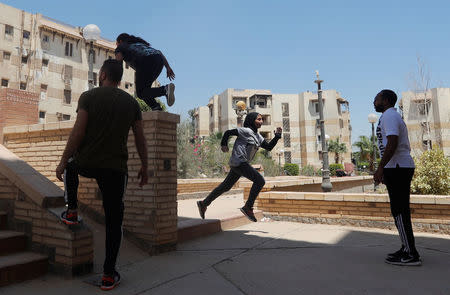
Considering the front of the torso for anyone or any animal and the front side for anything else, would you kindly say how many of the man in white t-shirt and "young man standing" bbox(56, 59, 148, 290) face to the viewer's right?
0

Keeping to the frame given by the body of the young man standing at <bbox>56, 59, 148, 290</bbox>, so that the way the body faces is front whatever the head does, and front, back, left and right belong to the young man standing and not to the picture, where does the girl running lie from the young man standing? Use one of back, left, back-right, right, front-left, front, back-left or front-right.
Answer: front-right

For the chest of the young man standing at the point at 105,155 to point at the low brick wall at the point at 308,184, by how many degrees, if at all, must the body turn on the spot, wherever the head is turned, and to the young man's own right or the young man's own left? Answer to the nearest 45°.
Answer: approximately 45° to the young man's own right

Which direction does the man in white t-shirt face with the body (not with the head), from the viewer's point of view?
to the viewer's left

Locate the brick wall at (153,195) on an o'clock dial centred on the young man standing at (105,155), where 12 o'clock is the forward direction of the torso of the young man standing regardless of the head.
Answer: The brick wall is roughly at 1 o'clock from the young man standing.

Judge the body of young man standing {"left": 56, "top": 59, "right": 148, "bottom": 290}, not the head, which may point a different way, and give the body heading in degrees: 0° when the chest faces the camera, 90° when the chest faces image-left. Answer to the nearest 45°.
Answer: approximately 180°

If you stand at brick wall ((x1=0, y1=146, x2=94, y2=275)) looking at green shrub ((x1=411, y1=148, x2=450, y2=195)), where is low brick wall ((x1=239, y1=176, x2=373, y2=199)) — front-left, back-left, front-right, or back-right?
front-left

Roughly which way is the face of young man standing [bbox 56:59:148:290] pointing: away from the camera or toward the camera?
away from the camera

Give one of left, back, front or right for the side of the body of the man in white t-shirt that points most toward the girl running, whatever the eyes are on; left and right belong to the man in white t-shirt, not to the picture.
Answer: front

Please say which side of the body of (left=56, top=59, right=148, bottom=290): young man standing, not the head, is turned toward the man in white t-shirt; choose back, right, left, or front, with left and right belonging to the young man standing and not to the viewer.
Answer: right

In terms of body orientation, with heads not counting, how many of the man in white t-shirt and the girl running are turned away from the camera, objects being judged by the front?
0

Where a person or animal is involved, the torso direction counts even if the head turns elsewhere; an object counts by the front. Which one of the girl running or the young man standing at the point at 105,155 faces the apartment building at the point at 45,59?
the young man standing
